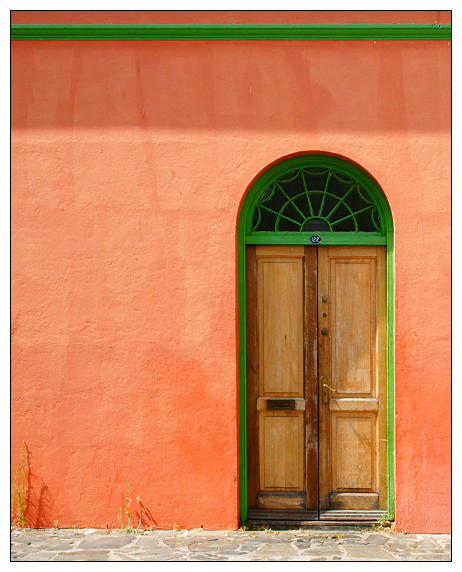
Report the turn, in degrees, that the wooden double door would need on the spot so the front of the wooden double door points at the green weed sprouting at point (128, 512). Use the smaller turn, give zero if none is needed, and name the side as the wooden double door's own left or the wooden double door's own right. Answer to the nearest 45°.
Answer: approximately 90° to the wooden double door's own right

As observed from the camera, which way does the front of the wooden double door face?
facing the viewer

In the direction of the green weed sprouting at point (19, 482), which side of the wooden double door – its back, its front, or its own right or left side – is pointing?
right
